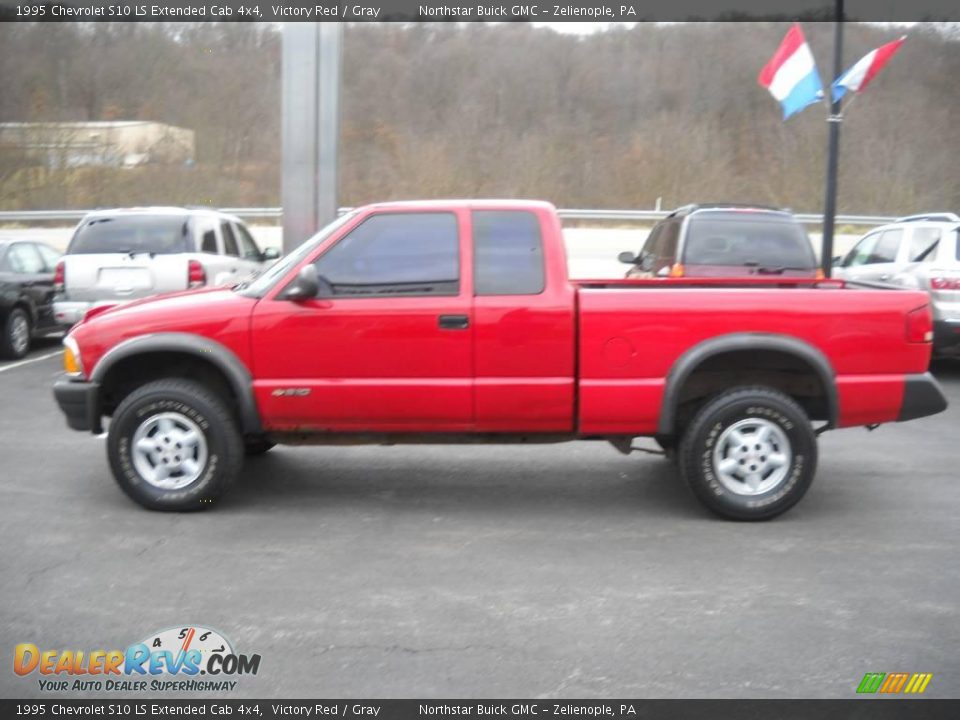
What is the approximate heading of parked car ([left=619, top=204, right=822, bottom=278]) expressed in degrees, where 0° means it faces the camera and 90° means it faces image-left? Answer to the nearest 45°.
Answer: approximately 135°

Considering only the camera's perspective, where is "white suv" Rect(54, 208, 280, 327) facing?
facing away from the viewer and to the right of the viewer

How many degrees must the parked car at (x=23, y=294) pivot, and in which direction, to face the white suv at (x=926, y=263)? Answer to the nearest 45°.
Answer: approximately 90° to its right

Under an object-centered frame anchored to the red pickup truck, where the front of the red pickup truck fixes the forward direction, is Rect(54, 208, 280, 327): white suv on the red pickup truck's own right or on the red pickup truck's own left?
on the red pickup truck's own right

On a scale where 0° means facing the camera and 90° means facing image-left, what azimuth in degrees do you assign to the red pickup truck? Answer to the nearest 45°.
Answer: approximately 90°

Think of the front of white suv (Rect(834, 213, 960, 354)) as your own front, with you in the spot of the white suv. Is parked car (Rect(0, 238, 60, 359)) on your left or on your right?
on your left

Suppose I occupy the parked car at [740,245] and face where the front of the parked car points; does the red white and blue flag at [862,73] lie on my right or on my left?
on my right

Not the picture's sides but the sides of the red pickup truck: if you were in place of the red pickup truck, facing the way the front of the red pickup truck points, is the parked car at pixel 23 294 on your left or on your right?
on your right
